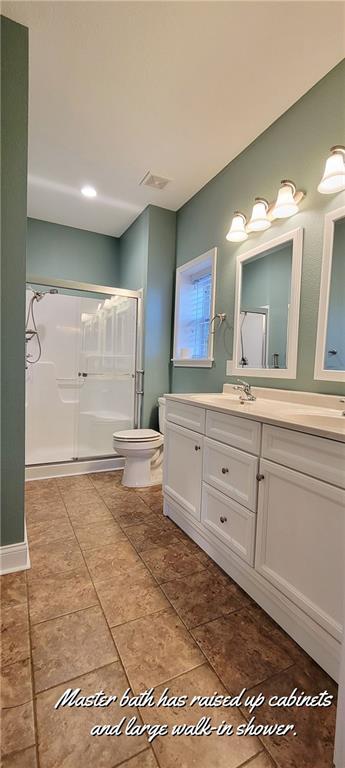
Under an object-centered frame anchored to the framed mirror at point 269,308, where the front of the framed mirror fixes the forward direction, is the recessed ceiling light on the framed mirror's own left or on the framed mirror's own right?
on the framed mirror's own right

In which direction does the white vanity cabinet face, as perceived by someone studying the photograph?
facing the viewer and to the left of the viewer

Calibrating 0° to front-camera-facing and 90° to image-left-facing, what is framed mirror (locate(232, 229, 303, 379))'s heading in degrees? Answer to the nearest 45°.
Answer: approximately 45°

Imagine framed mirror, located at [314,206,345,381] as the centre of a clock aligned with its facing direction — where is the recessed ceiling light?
The recessed ceiling light is roughly at 2 o'clock from the framed mirror.

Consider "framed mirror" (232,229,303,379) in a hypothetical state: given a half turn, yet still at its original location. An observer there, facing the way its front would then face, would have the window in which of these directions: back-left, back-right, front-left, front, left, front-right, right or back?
left

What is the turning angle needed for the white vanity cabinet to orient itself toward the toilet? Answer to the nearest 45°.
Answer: approximately 90° to its right

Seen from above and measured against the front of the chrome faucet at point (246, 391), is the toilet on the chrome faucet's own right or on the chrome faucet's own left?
on the chrome faucet's own right

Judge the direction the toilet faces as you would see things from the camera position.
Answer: facing to the left of the viewer

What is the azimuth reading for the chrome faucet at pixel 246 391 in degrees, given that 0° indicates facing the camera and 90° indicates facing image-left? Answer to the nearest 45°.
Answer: approximately 45°
